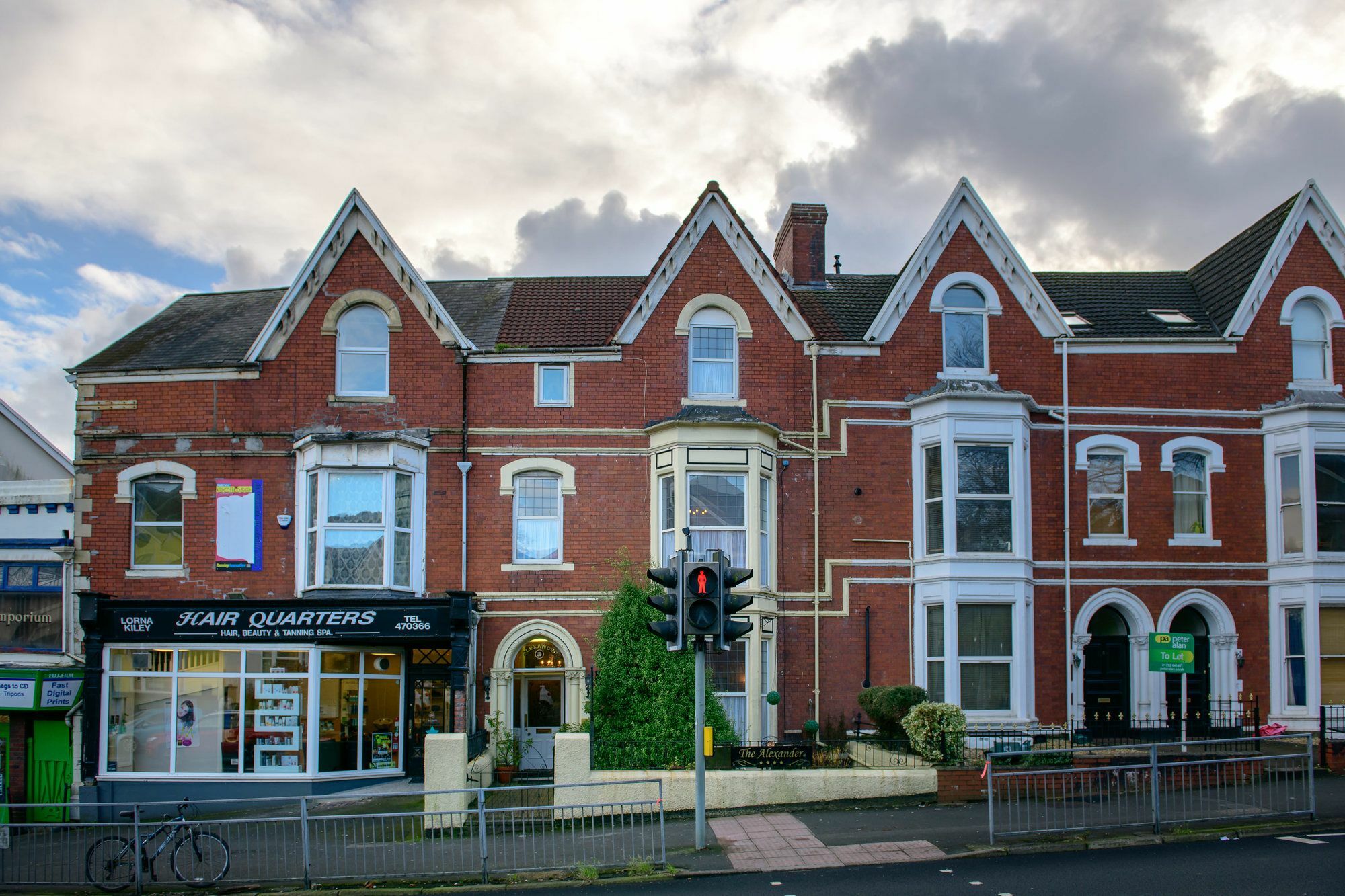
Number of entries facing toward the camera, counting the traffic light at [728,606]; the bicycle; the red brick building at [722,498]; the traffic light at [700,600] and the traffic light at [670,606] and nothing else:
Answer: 2

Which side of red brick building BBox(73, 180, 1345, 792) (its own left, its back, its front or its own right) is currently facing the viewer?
front

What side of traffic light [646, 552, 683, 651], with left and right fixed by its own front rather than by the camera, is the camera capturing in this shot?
left

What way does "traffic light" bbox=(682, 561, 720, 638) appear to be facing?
toward the camera

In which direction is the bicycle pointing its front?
to the viewer's right

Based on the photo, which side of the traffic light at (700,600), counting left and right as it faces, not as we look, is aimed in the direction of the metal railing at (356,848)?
right

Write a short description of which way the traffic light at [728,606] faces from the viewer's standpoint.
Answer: facing to the right of the viewer

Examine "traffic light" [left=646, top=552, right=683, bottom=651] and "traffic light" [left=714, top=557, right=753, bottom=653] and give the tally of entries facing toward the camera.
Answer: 0

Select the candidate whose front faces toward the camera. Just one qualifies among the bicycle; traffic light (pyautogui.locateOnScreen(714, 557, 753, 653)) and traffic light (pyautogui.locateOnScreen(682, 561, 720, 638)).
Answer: traffic light (pyautogui.locateOnScreen(682, 561, 720, 638))

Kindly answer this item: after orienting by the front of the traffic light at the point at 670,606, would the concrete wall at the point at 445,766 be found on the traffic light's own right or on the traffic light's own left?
on the traffic light's own right

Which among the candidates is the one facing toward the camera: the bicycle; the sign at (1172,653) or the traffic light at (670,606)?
the sign
